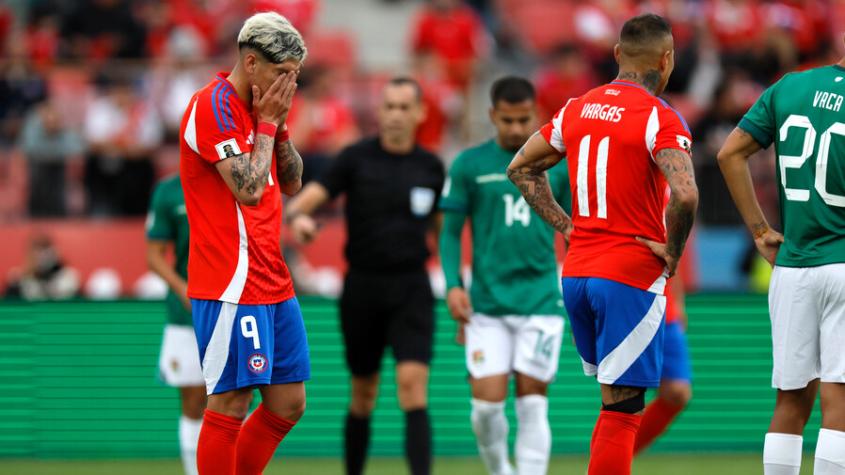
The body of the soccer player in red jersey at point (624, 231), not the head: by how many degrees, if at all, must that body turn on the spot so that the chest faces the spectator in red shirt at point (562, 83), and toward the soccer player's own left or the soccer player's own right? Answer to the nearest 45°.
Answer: approximately 45° to the soccer player's own left

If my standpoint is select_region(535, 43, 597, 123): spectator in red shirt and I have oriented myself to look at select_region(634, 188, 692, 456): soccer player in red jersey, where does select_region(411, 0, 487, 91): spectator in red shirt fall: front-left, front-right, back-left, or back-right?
back-right

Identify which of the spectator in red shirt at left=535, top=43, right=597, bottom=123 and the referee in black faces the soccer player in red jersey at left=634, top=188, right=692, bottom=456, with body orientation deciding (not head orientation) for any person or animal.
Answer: the spectator in red shirt

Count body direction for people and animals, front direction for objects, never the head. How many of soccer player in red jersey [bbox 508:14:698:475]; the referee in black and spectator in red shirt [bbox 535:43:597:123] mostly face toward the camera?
2

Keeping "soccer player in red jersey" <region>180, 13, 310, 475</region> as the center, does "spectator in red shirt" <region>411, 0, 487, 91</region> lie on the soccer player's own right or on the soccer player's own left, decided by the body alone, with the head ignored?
on the soccer player's own left

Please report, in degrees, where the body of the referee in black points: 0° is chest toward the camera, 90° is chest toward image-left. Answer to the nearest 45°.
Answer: approximately 0°

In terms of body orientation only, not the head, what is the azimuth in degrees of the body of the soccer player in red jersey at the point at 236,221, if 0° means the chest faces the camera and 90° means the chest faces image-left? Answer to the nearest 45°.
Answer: approximately 315°

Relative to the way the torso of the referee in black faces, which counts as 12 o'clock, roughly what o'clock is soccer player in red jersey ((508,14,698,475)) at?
The soccer player in red jersey is roughly at 11 o'clock from the referee in black.
